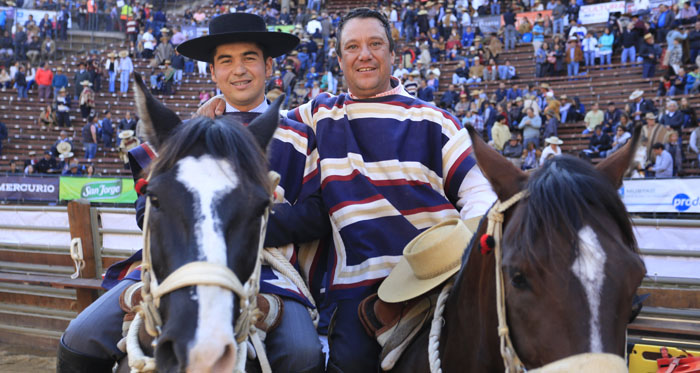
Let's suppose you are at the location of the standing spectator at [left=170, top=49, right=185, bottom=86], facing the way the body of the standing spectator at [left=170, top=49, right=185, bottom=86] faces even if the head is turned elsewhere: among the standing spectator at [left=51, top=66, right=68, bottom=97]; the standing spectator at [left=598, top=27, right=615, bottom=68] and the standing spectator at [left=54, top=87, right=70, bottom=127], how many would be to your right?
2

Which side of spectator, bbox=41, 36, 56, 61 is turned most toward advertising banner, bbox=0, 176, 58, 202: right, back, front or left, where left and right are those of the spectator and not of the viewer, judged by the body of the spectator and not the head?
front

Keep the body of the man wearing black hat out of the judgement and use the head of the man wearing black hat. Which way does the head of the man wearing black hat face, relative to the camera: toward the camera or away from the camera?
toward the camera

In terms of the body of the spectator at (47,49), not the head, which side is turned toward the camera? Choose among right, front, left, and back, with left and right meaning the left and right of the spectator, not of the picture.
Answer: front

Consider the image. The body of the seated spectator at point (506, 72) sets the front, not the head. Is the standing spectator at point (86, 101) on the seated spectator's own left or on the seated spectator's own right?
on the seated spectator's own right

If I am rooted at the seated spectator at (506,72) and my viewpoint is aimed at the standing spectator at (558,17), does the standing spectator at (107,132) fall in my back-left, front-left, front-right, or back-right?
back-left

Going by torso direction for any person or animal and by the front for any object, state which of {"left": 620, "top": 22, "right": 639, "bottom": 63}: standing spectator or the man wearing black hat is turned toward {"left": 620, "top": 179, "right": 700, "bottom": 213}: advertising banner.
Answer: the standing spectator

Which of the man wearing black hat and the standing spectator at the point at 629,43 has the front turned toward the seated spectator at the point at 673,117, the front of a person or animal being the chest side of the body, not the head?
the standing spectator

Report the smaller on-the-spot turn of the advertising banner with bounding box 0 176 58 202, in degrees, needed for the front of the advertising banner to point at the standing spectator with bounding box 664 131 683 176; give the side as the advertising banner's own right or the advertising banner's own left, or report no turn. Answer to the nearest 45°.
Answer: approximately 45° to the advertising banner's own left

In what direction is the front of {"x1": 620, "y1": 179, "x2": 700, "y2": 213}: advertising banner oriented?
toward the camera

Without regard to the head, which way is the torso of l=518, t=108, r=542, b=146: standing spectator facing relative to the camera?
toward the camera

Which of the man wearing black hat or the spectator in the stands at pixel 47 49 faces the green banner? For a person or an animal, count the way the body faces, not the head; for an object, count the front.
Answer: the spectator in the stands

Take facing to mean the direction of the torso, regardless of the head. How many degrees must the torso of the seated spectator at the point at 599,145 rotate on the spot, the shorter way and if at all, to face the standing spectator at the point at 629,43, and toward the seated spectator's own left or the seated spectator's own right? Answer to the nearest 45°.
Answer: approximately 135° to the seated spectator's own right

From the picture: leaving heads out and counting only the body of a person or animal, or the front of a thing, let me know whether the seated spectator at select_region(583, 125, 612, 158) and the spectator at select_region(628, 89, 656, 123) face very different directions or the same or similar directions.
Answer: same or similar directions

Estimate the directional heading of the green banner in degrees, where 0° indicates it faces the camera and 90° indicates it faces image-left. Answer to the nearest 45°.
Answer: approximately 0°

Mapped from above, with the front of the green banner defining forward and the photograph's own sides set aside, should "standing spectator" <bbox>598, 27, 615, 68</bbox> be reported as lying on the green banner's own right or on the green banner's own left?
on the green banner's own left

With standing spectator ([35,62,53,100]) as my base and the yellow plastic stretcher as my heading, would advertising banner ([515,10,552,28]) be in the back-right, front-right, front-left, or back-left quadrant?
front-left
